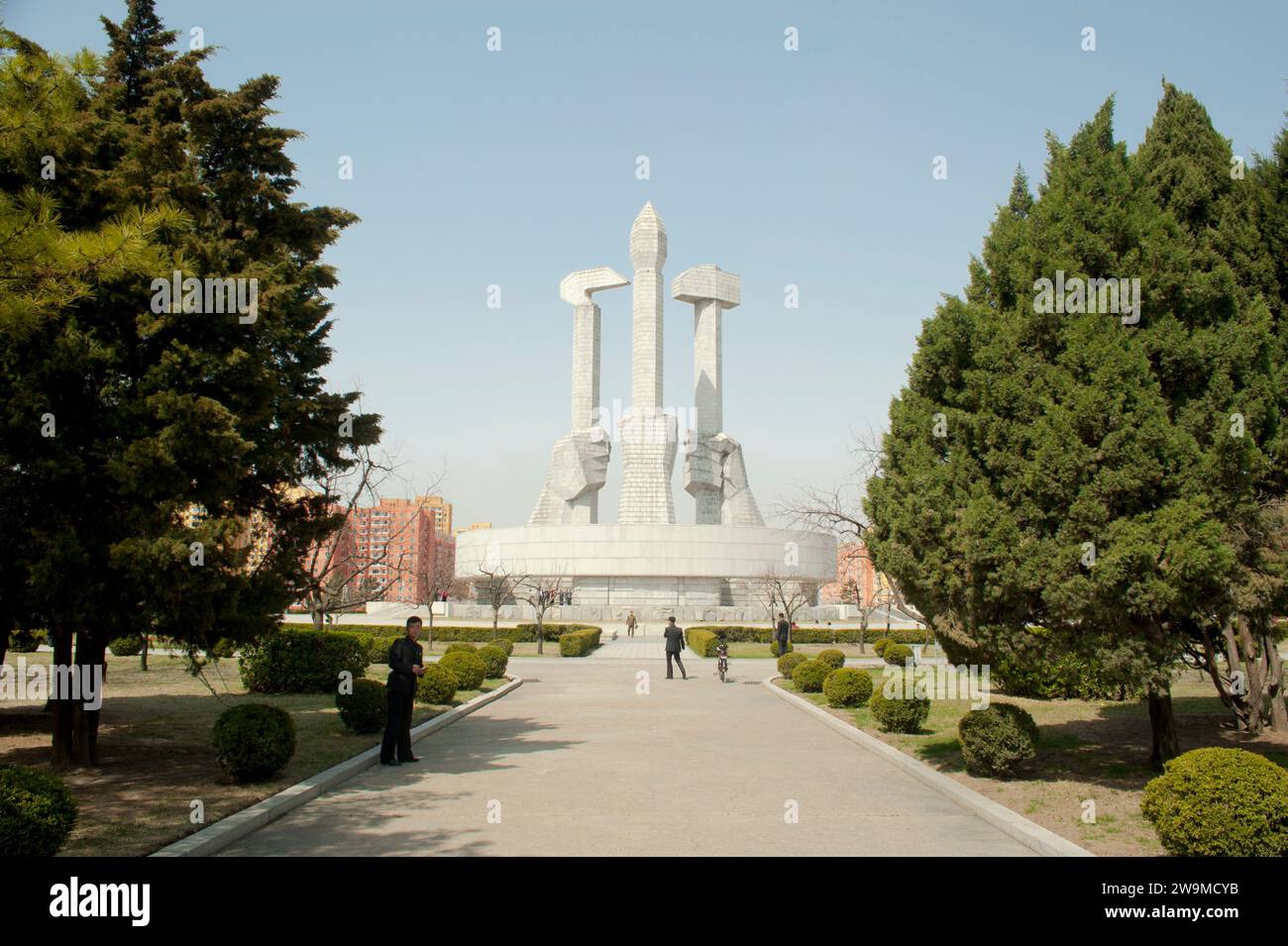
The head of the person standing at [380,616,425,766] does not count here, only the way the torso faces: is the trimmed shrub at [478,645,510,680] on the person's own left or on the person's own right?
on the person's own left

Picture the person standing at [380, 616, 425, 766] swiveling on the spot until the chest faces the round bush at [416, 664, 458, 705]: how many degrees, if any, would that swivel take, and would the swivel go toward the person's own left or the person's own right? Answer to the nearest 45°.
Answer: approximately 90° to the person's own left

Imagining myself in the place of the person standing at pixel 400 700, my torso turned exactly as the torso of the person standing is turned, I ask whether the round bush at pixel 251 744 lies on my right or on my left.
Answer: on my right

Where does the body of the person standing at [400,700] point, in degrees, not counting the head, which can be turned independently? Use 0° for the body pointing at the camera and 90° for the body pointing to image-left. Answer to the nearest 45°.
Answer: approximately 270°

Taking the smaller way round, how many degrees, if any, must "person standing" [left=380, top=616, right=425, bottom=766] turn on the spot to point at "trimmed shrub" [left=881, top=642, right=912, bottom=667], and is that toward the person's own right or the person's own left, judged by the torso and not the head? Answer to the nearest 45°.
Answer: approximately 45° to the person's own left
